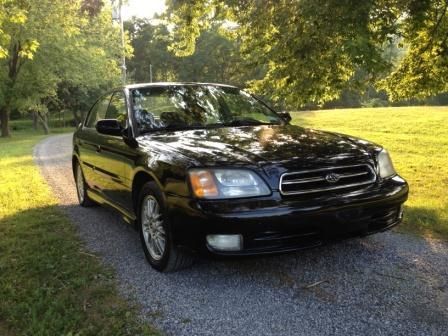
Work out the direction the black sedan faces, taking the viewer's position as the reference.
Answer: facing the viewer and to the right of the viewer

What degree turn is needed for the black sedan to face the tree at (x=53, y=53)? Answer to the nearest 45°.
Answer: approximately 180°
